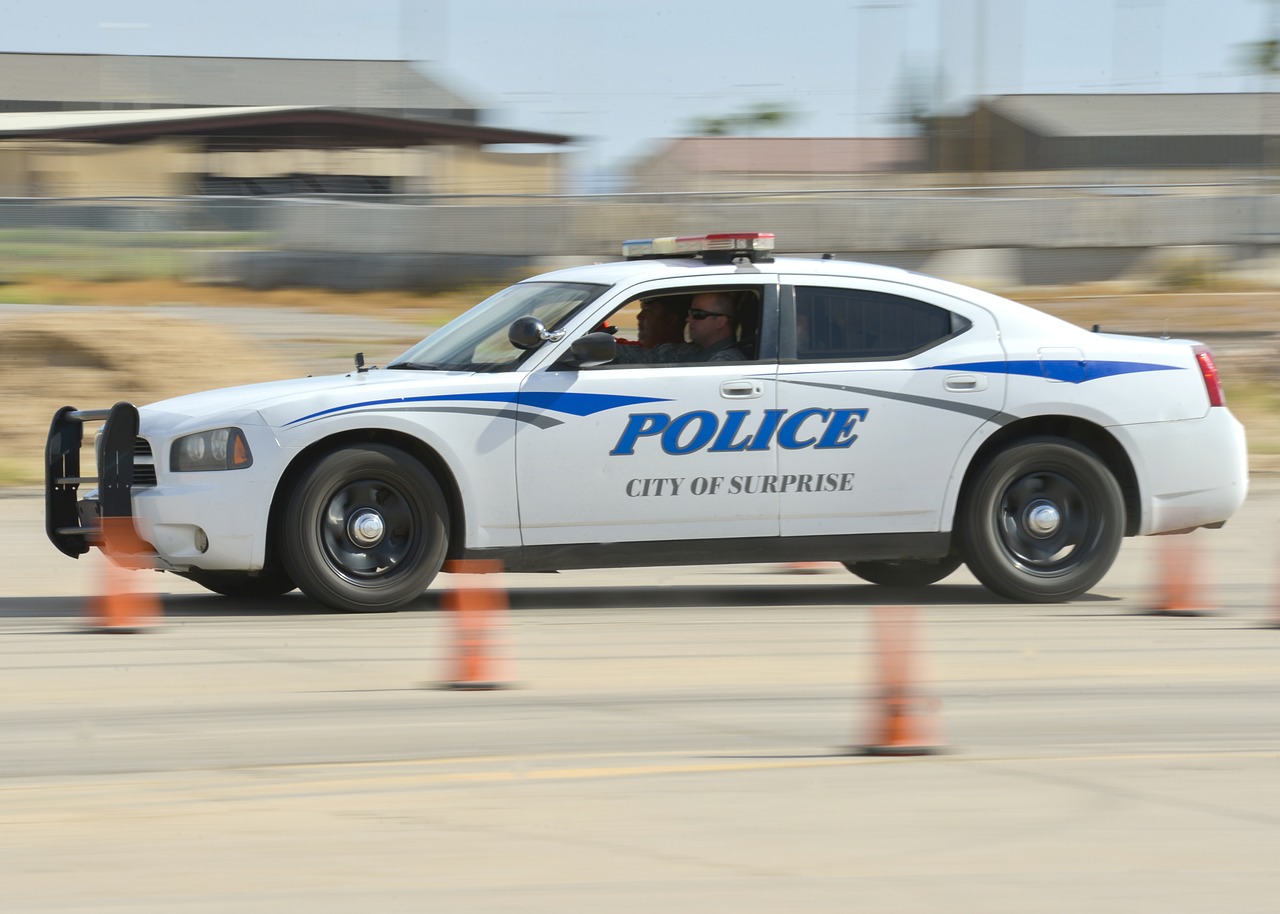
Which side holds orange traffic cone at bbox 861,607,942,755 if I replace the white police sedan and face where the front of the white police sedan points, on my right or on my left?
on my left

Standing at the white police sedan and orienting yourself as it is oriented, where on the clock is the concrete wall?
The concrete wall is roughly at 3 o'clock from the white police sedan.

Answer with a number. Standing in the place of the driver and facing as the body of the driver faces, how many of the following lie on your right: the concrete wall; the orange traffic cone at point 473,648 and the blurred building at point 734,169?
2

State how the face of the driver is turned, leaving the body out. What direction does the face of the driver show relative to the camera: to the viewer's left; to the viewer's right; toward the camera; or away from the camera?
to the viewer's left

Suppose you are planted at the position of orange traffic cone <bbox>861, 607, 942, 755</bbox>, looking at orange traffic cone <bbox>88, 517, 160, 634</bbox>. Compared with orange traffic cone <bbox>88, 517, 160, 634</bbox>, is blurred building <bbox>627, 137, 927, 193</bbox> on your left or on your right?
right

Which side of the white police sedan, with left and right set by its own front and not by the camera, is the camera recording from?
left

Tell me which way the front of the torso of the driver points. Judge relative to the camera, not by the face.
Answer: to the viewer's left

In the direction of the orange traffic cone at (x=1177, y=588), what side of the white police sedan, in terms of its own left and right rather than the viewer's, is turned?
back

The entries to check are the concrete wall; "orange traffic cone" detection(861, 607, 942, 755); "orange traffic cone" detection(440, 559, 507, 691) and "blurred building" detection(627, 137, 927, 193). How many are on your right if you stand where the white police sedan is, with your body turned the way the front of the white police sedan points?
2

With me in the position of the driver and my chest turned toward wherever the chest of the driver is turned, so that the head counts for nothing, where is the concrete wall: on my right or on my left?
on my right

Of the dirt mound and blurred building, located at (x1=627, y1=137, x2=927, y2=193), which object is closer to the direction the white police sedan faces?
the dirt mound

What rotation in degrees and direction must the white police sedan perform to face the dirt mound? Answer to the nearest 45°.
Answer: approximately 45° to its right

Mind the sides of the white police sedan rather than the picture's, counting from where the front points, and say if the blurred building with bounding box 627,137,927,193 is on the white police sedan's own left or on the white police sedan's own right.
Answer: on the white police sedan's own right
